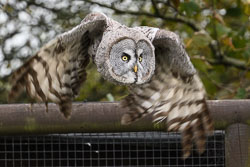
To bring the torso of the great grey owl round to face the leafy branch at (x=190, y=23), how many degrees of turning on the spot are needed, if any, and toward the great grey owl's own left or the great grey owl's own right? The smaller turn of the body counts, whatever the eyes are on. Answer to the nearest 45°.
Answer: approximately 135° to the great grey owl's own left

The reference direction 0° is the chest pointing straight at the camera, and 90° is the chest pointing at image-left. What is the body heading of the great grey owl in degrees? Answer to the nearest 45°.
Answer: approximately 315°
